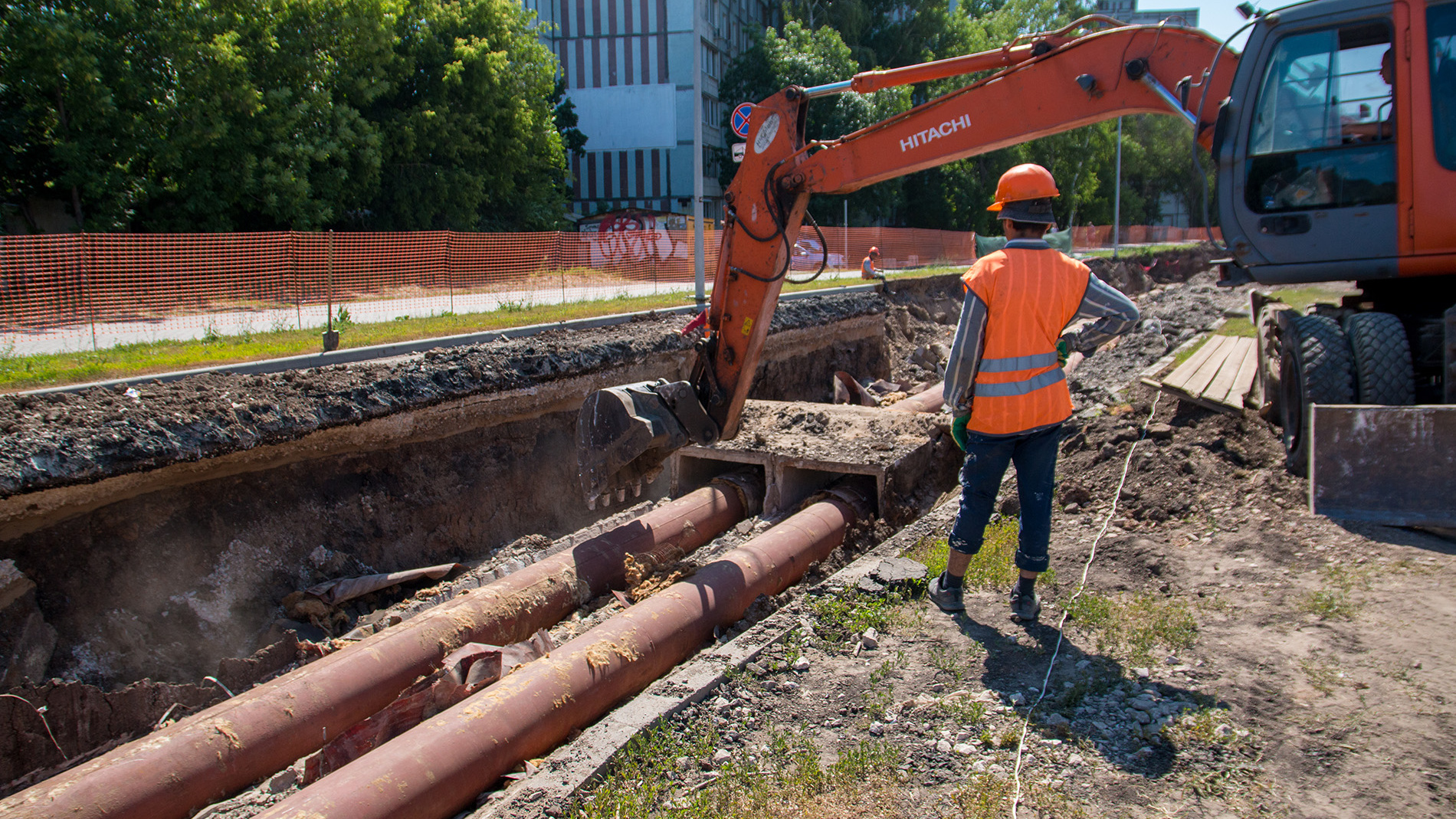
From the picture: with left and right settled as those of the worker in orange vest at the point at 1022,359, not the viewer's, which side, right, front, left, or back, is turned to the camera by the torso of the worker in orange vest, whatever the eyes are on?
back

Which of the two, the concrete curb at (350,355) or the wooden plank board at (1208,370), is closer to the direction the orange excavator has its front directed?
the concrete curb

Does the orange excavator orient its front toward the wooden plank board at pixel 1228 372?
no

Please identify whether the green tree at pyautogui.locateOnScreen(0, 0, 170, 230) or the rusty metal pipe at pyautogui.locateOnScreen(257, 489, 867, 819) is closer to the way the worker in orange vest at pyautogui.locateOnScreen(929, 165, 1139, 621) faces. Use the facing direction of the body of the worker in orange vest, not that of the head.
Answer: the green tree

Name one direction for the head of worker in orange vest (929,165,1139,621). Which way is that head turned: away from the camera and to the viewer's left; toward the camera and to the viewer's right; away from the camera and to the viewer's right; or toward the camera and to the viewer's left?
away from the camera and to the viewer's left

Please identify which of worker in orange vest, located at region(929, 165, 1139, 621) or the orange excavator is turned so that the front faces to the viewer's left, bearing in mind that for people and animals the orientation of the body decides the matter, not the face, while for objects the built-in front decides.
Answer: the orange excavator

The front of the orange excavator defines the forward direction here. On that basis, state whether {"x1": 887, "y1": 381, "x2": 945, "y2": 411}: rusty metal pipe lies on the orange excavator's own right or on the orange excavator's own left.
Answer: on the orange excavator's own right

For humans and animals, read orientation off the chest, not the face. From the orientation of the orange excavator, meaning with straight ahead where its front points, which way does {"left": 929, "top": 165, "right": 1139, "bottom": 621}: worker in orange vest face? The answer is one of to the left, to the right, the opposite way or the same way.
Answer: to the right

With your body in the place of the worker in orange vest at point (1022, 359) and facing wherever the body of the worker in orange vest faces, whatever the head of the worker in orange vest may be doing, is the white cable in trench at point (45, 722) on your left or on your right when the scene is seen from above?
on your left

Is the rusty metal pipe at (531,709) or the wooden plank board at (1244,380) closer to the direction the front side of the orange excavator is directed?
the rusty metal pipe

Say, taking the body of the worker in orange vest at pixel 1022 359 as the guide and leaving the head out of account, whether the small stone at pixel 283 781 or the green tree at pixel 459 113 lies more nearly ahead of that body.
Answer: the green tree

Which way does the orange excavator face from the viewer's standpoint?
to the viewer's left

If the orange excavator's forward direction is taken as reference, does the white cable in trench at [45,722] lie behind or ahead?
ahead

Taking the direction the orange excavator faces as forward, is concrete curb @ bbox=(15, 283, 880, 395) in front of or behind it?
in front

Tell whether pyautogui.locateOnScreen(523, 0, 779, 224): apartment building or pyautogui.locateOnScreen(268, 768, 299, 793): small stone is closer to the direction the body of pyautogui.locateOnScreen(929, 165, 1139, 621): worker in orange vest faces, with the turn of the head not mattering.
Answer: the apartment building

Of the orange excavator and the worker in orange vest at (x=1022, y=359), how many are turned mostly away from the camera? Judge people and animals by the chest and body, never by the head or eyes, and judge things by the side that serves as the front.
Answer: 1
